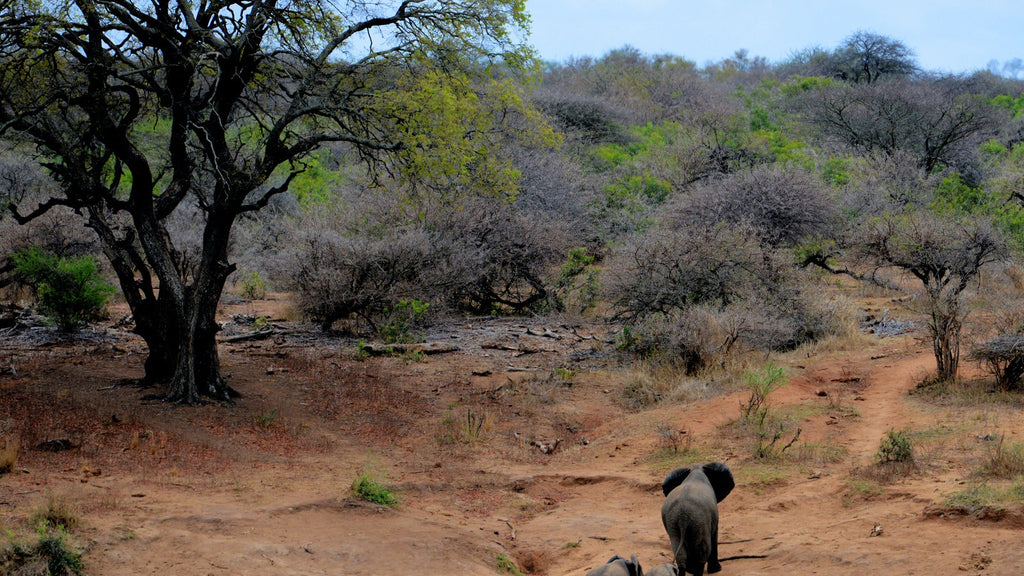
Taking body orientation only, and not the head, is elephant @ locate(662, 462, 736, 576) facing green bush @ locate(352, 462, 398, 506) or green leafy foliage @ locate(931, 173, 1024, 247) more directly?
the green leafy foliage

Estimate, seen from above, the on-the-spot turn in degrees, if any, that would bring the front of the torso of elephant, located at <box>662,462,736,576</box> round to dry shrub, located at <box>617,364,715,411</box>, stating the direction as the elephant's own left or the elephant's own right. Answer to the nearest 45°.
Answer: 0° — it already faces it

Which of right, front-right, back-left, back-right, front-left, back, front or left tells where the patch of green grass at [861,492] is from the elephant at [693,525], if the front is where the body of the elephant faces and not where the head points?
front-right

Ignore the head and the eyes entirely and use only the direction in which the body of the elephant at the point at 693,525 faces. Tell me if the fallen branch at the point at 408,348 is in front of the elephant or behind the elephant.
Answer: in front

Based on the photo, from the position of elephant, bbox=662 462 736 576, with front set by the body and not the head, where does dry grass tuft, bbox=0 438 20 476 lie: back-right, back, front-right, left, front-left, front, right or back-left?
left

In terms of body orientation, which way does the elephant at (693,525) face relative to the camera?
away from the camera

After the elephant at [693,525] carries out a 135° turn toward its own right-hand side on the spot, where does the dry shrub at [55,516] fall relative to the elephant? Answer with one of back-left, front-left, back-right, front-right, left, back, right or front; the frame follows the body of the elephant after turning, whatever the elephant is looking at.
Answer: back-right

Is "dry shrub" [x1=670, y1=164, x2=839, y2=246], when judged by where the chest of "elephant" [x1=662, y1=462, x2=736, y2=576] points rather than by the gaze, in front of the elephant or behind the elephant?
in front

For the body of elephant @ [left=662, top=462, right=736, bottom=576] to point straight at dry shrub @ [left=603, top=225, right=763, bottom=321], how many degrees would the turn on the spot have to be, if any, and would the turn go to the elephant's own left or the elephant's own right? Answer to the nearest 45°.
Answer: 0° — it already faces it

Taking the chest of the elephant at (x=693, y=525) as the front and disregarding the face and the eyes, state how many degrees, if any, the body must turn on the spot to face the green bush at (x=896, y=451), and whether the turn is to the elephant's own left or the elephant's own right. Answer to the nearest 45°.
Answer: approximately 45° to the elephant's own right

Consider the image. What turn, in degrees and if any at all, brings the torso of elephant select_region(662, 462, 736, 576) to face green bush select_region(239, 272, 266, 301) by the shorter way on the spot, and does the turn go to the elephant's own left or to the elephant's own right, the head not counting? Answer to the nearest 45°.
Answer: approximately 45° to the elephant's own left

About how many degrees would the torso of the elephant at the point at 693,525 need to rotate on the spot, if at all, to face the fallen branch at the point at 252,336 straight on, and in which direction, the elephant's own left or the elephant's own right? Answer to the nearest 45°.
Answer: approximately 45° to the elephant's own left
